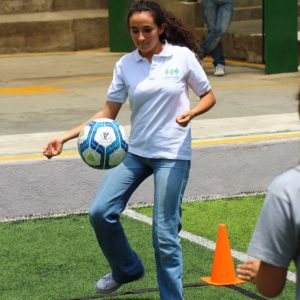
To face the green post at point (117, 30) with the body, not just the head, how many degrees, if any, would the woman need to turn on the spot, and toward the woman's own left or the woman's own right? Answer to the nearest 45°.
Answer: approximately 135° to the woman's own right

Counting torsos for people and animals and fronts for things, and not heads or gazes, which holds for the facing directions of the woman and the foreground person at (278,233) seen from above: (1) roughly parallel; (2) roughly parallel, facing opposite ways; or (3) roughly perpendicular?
roughly parallel, facing opposite ways

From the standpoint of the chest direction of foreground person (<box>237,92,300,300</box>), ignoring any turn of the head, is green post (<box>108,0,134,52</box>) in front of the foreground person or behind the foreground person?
in front

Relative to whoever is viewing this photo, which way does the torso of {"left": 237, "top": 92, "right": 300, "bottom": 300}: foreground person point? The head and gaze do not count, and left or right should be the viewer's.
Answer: facing away from the viewer and to the left of the viewer

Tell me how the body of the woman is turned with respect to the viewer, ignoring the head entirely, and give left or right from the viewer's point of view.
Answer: facing the viewer and to the left of the viewer

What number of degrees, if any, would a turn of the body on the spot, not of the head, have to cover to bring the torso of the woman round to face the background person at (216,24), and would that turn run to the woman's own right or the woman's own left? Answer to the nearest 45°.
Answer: approximately 135° to the woman's own right

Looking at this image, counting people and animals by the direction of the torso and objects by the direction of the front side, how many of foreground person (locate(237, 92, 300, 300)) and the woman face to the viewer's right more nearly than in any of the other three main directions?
0

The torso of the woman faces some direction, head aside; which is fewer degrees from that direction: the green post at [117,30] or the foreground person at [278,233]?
the foreground person

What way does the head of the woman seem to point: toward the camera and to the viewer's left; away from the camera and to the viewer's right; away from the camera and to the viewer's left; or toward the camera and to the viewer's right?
toward the camera and to the viewer's left

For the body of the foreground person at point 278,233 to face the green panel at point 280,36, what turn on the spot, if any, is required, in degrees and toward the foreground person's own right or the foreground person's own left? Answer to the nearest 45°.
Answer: approximately 45° to the foreground person's own right

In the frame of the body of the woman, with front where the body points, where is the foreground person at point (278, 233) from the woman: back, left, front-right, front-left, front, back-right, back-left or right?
front-left
